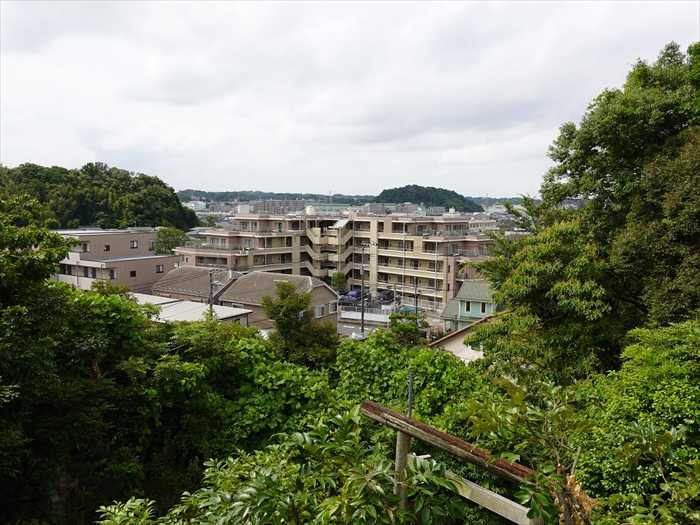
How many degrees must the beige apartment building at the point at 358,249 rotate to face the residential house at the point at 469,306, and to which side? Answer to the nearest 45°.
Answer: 0° — it already faces it

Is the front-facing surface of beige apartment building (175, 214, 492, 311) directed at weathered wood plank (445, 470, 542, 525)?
yes

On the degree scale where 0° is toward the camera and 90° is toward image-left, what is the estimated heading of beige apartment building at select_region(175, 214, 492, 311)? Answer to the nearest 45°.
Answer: approximately 0°

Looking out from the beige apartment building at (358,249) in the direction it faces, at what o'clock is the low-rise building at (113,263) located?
The low-rise building is roughly at 2 o'clock from the beige apartment building.

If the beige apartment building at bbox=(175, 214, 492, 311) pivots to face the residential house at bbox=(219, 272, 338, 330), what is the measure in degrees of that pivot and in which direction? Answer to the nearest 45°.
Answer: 0° — it already faces it

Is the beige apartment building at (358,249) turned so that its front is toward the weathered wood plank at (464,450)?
yes
